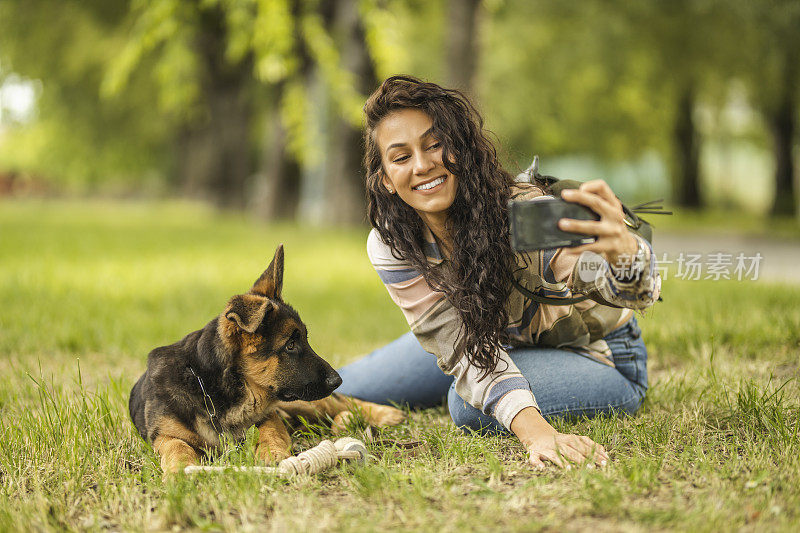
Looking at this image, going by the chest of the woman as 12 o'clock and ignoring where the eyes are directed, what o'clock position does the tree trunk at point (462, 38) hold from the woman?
The tree trunk is roughly at 6 o'clock from the woman.

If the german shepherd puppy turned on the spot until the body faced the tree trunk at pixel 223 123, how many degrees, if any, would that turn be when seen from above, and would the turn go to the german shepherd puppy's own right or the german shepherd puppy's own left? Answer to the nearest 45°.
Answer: approximately 135° to the german shepherd puppy's own left

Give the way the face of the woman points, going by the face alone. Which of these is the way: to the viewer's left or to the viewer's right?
to the viewer's right

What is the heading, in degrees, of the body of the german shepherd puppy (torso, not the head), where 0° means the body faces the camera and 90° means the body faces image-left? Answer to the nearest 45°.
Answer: approximately 315°

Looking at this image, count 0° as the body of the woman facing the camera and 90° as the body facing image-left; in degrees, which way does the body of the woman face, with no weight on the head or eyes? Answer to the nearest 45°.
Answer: approximately 0°

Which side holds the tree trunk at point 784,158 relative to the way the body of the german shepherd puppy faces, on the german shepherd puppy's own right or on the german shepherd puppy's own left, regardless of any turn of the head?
on the german shepherd puppy's own left

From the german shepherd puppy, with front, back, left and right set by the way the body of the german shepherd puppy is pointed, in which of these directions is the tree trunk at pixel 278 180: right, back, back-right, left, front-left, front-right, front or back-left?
back-left
